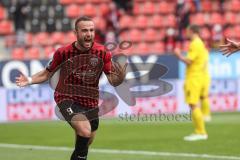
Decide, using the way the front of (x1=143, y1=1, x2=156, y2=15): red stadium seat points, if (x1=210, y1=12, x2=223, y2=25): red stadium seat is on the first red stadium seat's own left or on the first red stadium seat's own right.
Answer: on the first red stadium seat's own left

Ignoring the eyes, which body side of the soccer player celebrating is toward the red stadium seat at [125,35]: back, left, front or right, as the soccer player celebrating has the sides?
back

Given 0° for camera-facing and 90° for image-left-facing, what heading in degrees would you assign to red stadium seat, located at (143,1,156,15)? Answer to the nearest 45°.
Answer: approximately 0°

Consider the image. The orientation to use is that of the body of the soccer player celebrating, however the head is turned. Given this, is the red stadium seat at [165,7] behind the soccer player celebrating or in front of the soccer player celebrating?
behind

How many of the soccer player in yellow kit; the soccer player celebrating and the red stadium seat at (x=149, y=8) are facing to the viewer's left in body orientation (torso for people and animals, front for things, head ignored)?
1

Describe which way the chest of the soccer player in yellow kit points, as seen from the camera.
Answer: to the viewer's left

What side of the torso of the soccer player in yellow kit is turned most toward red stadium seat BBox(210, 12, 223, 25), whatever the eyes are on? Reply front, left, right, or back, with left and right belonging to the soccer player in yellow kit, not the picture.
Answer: right
